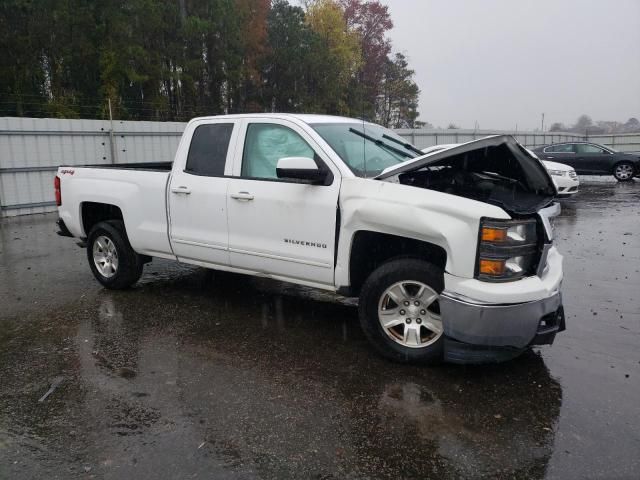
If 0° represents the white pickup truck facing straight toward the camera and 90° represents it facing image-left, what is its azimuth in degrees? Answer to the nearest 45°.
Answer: approximately 315°

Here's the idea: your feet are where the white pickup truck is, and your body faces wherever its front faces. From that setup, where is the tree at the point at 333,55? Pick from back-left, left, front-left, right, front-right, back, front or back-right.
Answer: back-left

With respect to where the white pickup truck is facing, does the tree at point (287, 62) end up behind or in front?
behind

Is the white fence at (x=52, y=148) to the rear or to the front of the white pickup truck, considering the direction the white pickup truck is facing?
to the rear
